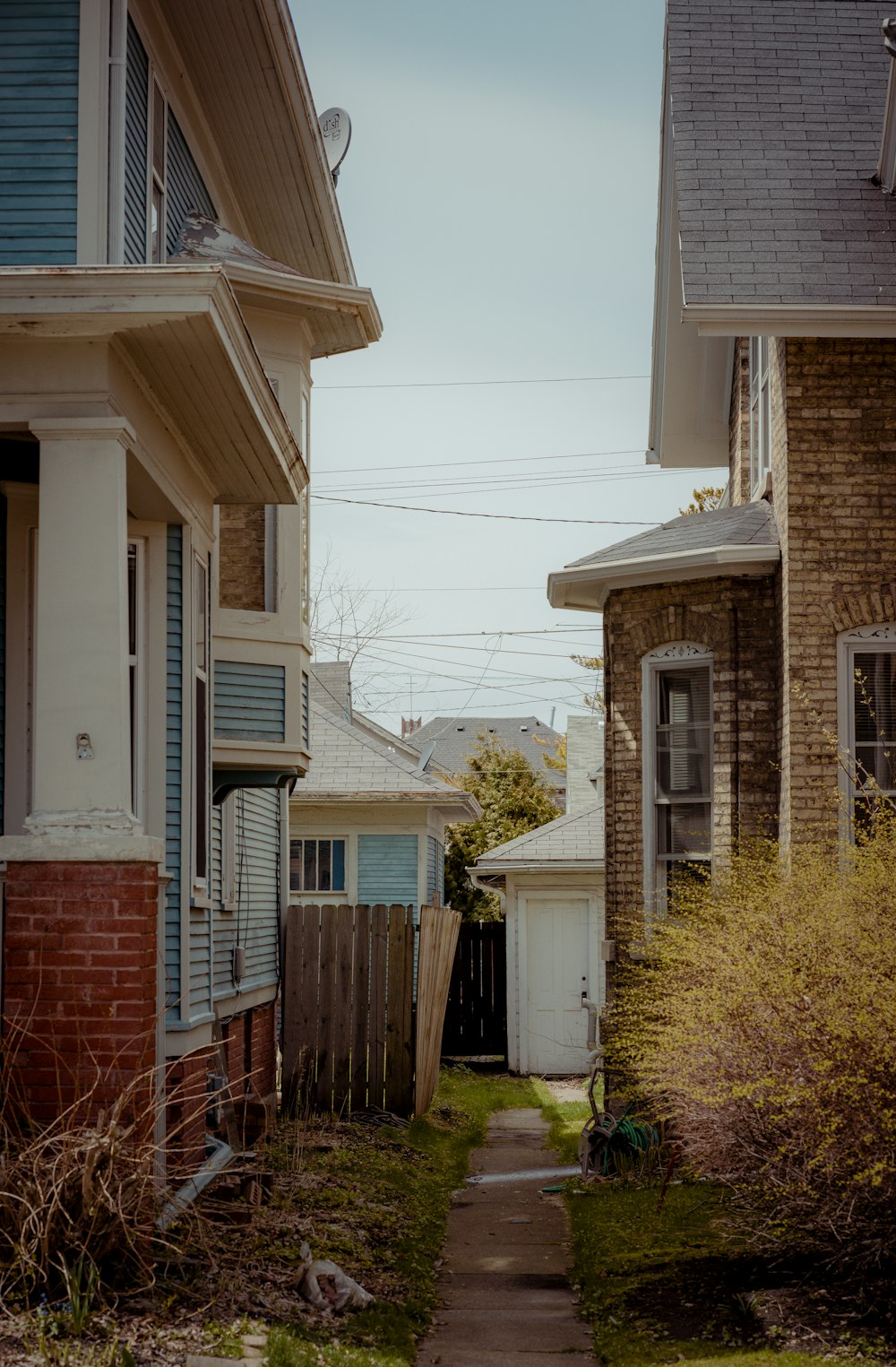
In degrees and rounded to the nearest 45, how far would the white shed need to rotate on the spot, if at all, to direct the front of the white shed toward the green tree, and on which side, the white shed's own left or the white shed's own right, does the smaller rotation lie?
approximately 180°

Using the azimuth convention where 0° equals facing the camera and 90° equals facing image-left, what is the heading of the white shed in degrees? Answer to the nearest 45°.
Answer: approximately 0°

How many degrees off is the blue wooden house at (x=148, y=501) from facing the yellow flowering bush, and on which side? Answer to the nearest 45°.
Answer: approximately 45° to its left

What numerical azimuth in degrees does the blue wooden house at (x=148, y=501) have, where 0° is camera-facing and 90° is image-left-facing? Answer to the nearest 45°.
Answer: approximately 0°

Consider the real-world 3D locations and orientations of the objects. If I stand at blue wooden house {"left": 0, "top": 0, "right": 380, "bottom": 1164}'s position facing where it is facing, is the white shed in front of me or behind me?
behind

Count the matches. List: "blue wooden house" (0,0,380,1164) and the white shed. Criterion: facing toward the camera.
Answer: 2

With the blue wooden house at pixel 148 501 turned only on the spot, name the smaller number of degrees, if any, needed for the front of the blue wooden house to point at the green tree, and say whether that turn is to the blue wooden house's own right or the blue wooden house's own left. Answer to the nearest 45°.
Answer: approximately 180°

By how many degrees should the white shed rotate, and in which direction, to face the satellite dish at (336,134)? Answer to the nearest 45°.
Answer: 0° — it already faces it

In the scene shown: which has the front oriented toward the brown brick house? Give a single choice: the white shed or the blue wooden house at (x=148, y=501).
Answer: the white shed
